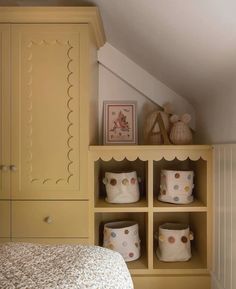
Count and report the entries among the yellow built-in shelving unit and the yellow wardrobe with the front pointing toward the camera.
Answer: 2

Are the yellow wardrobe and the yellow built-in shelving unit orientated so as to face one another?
no

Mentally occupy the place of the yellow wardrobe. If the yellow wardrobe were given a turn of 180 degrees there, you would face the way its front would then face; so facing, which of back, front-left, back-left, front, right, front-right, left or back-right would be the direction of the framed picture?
front-right

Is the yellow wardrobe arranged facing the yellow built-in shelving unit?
no

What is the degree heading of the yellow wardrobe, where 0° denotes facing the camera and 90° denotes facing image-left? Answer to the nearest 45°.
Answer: approximately 0°

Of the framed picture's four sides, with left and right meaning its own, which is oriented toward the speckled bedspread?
front

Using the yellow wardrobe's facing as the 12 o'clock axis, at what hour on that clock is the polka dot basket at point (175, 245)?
The polka dot basket is roughly at 9 o'clock from the yellow wardrobe.

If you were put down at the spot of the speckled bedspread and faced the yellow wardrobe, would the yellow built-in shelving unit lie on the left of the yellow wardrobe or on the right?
right

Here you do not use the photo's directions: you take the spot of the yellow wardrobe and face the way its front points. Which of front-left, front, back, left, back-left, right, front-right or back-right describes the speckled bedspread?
front

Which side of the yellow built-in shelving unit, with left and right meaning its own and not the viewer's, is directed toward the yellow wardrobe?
right

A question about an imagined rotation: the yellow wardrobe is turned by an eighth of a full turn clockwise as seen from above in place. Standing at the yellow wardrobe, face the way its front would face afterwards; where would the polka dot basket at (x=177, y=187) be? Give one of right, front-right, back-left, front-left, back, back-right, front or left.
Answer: back-left

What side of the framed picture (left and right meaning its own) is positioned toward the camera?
front

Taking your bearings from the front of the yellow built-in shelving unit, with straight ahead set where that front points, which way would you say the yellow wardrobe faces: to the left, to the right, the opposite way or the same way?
the same way

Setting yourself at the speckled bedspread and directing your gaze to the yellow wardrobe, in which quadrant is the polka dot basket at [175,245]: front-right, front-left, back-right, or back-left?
front-right
